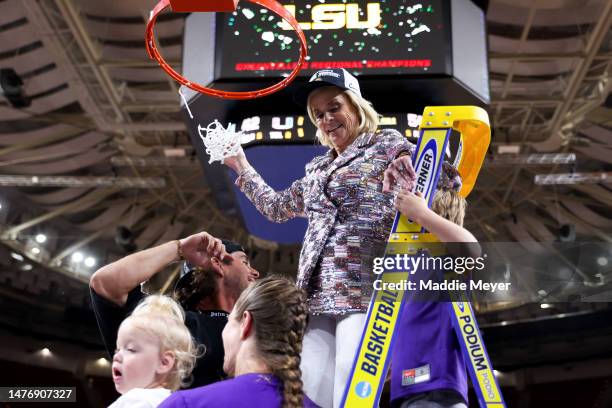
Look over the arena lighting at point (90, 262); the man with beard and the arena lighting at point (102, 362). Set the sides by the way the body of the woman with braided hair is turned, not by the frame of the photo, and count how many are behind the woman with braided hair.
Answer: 0

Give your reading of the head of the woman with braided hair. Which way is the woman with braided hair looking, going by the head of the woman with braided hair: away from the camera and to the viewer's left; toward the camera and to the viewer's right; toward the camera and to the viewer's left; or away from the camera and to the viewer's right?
away from the camera and to the viewer's left

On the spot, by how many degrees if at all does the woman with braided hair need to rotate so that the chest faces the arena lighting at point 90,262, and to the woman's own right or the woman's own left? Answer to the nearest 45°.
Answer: approximately 45° to the woman's own right

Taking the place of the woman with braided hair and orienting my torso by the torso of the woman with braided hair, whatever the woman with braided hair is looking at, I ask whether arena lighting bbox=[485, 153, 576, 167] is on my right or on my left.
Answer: on my right

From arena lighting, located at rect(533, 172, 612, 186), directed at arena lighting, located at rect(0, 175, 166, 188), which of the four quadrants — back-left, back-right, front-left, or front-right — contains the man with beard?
front-left

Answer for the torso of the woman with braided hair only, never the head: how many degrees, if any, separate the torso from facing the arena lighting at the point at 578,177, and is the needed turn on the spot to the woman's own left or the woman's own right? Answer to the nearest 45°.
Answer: approximately 90° to the woman's own right

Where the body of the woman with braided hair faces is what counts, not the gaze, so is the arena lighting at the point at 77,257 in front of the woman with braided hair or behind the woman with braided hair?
in front

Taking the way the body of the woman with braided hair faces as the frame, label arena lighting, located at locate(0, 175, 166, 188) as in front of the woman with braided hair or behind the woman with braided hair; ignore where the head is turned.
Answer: in front

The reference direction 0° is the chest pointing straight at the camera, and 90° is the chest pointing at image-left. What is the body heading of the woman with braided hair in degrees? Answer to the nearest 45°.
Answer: approximately 135°
